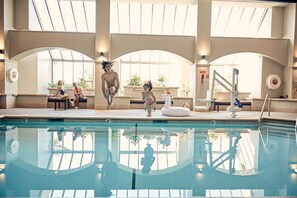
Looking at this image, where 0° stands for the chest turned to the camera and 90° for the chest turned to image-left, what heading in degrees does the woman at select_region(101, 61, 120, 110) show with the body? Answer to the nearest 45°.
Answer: approximately 0°

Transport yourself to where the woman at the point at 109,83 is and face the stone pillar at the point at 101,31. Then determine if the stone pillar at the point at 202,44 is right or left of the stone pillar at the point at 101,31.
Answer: right

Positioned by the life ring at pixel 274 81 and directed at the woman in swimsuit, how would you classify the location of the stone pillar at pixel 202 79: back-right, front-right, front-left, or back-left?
front-right

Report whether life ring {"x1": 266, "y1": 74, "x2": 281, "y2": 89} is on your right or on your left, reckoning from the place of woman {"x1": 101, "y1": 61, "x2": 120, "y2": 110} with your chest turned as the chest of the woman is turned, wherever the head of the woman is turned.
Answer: on your left

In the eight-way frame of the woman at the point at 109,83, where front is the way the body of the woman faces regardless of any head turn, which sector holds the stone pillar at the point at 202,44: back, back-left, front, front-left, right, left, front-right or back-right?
back-left

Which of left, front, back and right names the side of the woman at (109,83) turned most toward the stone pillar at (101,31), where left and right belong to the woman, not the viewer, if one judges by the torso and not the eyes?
back

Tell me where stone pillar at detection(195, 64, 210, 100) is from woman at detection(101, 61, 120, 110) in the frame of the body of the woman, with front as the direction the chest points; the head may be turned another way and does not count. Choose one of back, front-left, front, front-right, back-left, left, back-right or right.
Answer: back-left

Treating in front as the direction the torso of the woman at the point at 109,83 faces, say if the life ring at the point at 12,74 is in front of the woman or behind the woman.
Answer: behind
